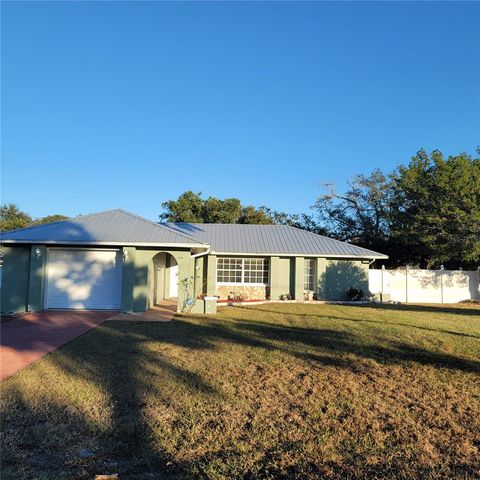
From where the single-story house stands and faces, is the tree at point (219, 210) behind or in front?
behind

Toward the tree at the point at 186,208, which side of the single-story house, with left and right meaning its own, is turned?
back

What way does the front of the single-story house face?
toward the camera

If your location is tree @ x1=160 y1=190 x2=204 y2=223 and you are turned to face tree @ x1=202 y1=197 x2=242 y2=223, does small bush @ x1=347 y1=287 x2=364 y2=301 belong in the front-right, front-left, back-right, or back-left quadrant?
front-right

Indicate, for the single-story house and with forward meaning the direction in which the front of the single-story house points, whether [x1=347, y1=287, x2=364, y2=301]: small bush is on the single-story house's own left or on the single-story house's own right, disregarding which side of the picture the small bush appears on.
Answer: on the single-story house's own left
